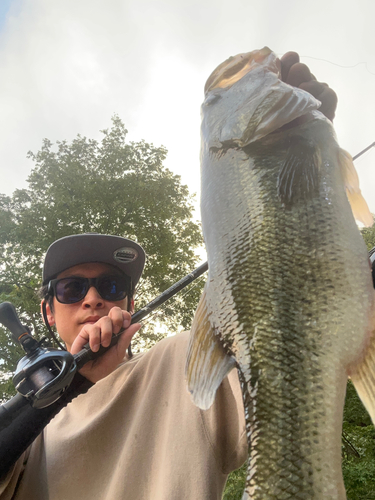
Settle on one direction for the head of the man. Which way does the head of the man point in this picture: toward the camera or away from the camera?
toward the camera

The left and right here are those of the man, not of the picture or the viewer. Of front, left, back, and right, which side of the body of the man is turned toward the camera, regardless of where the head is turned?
front

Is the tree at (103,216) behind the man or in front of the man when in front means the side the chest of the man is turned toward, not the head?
behind
